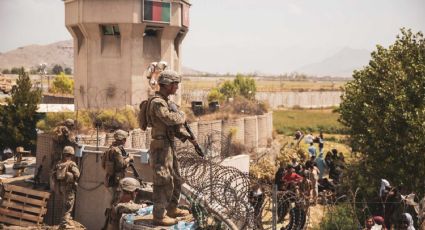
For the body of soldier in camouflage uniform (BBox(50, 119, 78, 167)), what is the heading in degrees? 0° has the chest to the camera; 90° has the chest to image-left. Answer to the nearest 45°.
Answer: approximately 270°

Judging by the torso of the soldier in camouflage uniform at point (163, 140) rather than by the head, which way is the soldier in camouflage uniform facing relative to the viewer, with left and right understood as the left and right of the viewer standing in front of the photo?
facing to the right of the viewer

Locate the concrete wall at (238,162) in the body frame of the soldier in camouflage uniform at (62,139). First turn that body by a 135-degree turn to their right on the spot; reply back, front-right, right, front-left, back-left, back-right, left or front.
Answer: back-left

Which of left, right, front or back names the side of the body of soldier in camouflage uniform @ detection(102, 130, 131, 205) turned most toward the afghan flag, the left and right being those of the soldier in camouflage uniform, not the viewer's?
left

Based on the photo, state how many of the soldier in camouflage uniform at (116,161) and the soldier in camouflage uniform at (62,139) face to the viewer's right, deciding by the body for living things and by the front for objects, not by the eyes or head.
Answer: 2

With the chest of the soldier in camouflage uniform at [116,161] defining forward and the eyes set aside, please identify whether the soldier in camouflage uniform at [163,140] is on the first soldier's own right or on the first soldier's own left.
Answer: on the first soldier's own right

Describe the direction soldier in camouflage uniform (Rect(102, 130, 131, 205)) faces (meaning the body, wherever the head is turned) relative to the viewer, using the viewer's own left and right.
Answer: facing to the right of the viewer

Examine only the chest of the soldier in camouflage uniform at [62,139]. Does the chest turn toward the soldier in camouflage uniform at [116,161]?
no

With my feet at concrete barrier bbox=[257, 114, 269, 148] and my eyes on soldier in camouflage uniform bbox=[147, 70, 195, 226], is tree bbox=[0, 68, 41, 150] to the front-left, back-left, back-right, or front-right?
front-right

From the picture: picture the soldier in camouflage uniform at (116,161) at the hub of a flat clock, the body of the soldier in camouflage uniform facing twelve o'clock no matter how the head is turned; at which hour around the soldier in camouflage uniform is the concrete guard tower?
The concrete guard tower is roughly at 9 o'clock from the soldier in camouflage uniform.

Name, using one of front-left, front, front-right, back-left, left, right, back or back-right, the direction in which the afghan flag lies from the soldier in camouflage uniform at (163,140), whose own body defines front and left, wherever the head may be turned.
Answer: left

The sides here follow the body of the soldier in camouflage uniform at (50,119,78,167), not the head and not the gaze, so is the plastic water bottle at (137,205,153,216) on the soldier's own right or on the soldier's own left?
on the soldier's own right

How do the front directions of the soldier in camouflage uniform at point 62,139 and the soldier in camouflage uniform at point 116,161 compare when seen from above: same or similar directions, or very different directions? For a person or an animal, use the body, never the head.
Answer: same or similar directions

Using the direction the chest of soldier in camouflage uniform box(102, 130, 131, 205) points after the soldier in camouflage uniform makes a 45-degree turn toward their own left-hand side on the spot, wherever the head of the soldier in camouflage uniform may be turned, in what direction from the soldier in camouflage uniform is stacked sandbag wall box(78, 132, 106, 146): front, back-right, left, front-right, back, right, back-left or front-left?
front-left

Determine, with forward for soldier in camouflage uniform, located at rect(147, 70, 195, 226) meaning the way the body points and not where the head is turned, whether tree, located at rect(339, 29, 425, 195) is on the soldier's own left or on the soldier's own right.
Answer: on the soldier's own left
